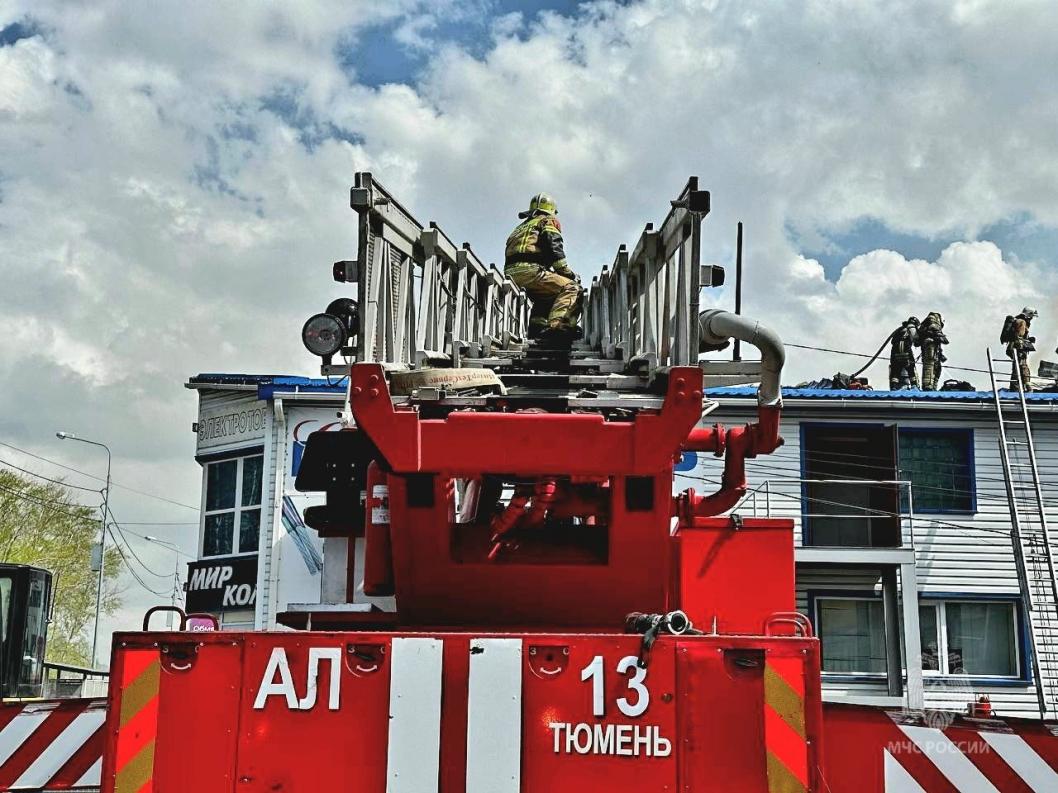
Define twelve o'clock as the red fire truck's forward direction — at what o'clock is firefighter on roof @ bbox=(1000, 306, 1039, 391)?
The firefighter on roof is roughly at 1 o'clock from the red fire truck.

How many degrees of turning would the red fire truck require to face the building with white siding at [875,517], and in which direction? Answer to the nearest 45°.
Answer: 0° — it already faces it

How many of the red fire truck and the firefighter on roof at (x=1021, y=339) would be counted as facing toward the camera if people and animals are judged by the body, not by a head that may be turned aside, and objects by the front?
0

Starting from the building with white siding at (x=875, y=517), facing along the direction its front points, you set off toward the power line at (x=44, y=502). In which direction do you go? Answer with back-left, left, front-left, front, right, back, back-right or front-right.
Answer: back-right

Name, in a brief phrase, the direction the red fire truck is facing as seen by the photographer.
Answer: facing away from the viewer

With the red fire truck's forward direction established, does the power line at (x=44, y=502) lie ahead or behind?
ahead

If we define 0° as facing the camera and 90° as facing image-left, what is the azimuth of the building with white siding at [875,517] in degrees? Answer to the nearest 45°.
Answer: approximately 0°
